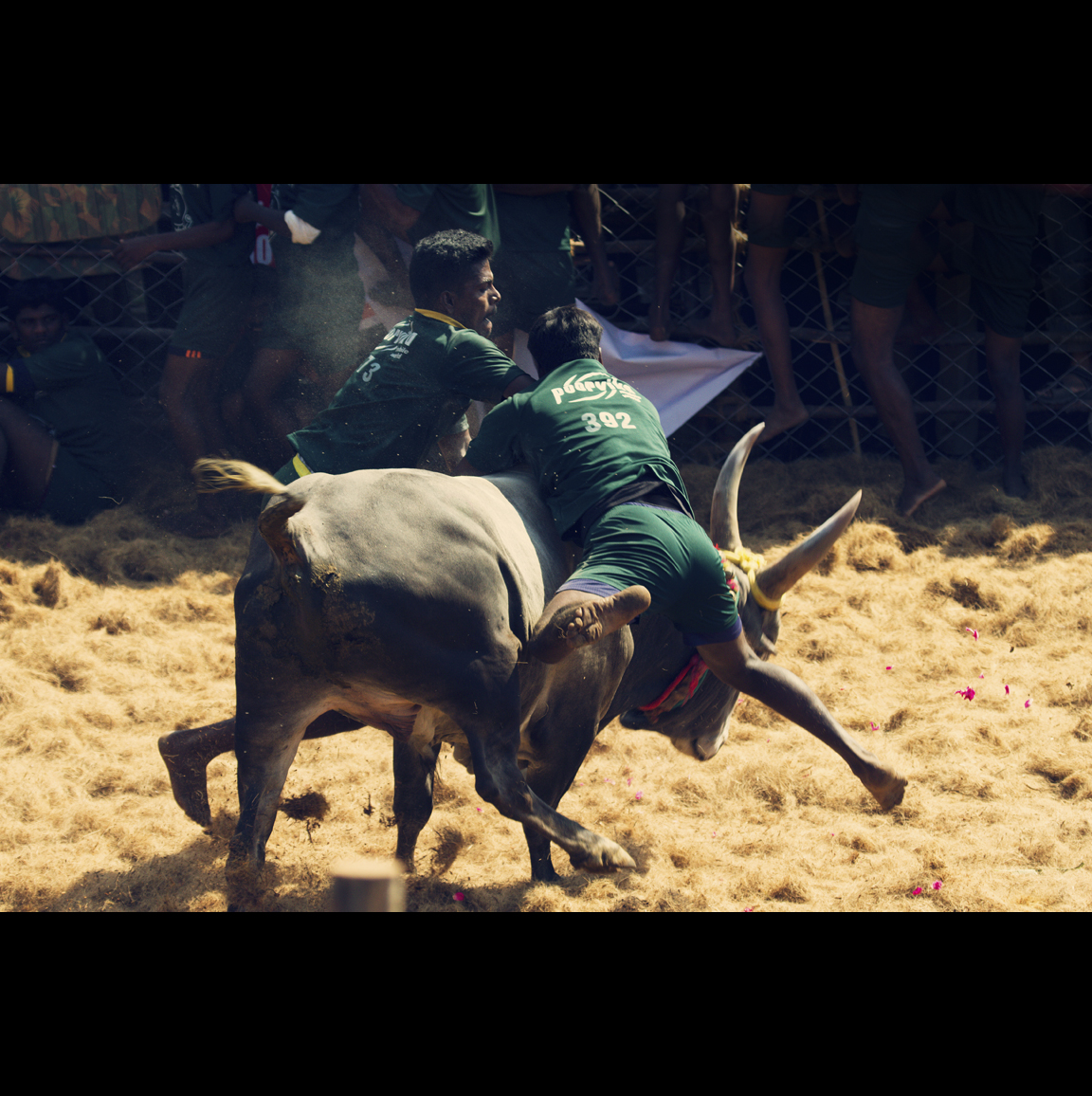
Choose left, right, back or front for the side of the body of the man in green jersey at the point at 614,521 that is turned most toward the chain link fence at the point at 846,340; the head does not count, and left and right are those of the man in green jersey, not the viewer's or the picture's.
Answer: front

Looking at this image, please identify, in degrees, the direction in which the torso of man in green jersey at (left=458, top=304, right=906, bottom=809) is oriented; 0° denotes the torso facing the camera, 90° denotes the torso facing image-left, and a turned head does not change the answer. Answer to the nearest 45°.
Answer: approximately 180°

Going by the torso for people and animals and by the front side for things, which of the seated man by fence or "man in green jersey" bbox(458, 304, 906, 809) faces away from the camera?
the man in green jersey

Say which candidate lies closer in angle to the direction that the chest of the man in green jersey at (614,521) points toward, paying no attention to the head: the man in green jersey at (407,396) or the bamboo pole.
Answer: the bamboo pole

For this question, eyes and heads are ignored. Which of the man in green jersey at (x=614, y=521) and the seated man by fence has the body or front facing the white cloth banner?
the man in green jersey

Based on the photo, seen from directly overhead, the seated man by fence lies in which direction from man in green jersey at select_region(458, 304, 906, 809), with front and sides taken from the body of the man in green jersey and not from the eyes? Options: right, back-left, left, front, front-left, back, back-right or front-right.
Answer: front-left

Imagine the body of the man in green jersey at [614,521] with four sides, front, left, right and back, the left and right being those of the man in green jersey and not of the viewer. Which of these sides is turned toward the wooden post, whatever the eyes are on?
back

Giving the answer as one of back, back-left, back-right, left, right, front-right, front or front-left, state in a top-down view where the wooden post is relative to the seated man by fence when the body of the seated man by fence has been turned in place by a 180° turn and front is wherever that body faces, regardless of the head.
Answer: back-right

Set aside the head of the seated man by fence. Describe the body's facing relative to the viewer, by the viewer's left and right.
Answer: facing the viewer and to the left of the viewer

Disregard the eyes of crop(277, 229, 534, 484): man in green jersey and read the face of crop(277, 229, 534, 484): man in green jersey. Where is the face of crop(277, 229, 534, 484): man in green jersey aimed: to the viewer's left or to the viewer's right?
to the viewer's right

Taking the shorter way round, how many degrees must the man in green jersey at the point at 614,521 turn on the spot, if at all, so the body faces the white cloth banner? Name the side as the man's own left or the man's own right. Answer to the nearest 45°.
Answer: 0° — they already face it

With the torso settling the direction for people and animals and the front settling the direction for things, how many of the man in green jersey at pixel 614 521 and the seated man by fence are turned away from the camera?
1
